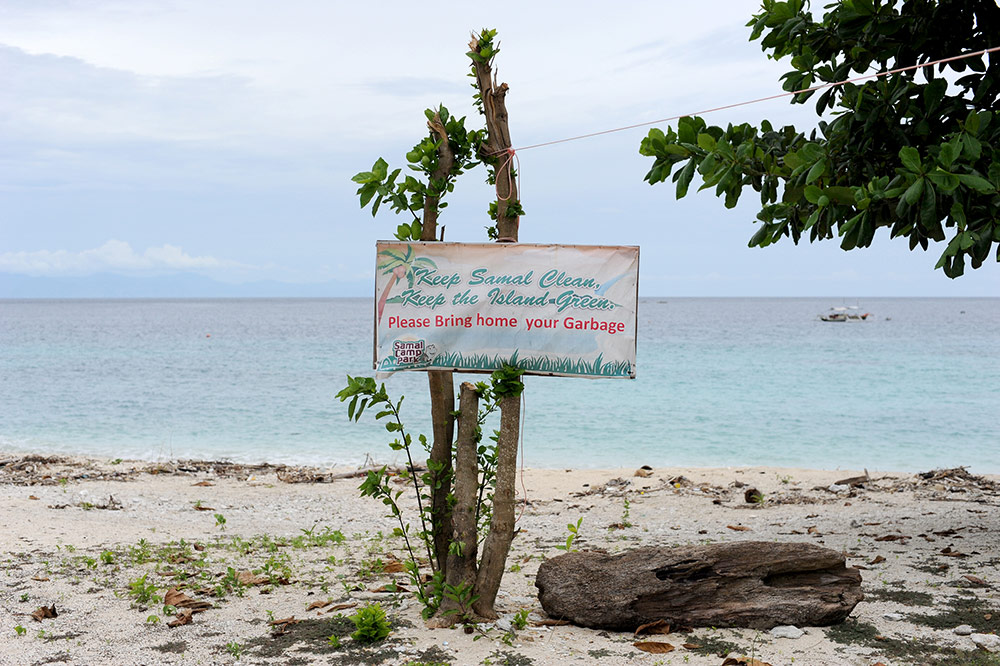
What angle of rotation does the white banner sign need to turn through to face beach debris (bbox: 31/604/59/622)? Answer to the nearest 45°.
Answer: approximately 90° to its right

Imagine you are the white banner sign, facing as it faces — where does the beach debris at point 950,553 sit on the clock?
The beach debris is roughly at 8 o'clock from the white banner sign.

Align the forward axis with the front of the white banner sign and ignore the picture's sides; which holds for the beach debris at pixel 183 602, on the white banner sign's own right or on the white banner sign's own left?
on the white banner sign's own right

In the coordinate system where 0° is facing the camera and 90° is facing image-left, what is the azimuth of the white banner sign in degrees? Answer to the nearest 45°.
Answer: approximately 0°

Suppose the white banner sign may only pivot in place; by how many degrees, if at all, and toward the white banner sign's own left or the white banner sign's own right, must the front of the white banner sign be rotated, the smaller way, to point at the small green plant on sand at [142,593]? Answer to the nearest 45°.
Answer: approximately 90° to the white banner sign's own right
